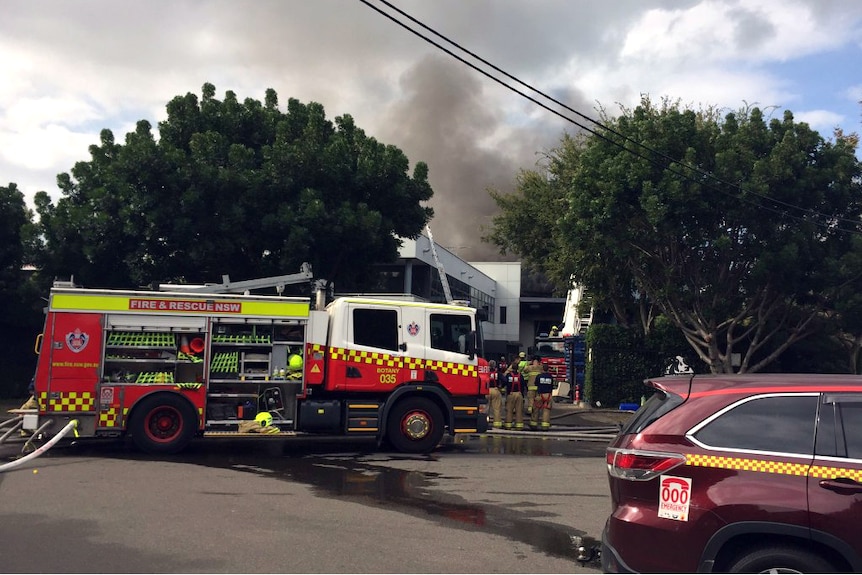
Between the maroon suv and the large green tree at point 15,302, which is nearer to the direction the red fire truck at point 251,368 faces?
the maroon suv

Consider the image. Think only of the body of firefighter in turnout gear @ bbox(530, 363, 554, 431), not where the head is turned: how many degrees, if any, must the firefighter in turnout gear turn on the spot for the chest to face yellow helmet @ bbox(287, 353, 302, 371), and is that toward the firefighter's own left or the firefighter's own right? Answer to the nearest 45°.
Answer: approximately 135° to the firefighter's own left

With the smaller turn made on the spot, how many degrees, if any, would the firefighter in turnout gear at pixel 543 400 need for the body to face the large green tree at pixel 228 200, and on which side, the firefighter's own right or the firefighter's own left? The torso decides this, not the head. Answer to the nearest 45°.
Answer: approximately 90° to the firefighter's own left

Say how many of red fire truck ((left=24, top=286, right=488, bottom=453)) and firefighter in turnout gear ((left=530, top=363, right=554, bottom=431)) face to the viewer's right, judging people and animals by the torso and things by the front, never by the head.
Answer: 1

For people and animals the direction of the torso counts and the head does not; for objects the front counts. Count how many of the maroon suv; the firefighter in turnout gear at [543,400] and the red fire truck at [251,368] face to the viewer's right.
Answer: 2

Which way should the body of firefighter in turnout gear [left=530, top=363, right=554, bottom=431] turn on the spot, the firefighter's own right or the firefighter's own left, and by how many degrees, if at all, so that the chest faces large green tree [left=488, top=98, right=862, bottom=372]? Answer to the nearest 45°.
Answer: approximately 45° to the firefighter's own right

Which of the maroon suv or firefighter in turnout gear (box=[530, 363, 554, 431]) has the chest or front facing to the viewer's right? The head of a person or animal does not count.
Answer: the maroon suv

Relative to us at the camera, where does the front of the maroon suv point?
facing to the right of the viewer

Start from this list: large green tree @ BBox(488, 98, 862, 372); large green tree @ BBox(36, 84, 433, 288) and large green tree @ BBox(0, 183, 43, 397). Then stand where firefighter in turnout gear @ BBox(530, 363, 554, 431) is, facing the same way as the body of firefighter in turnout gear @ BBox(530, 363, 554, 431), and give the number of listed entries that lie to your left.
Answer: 2

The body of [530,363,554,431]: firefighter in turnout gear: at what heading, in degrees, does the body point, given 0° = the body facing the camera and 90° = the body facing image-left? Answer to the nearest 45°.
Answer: approximately 180°

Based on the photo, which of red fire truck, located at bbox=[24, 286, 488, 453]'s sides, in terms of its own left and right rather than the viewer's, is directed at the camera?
right

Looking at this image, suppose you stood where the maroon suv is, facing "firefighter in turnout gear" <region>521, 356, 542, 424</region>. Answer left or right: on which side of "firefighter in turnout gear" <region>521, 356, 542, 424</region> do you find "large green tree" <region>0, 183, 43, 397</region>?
left

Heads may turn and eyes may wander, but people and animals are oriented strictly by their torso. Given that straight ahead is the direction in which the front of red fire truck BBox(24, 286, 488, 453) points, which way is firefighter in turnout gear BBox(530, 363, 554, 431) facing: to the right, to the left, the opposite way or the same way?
to the left

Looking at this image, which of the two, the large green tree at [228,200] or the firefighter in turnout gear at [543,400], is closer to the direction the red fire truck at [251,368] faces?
the firefighter in turnout gear
